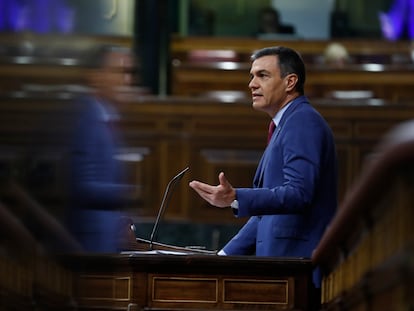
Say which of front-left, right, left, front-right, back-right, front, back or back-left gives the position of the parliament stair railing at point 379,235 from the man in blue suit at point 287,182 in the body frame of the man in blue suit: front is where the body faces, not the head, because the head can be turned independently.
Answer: left

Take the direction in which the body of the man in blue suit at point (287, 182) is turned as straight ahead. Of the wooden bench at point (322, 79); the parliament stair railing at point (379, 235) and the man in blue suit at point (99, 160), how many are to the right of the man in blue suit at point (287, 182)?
1

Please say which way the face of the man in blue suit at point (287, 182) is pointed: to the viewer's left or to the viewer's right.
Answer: to the viewer's left

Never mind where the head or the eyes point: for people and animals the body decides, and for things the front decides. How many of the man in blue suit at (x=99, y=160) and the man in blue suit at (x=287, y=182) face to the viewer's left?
1

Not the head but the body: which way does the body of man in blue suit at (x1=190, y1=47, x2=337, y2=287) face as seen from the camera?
to the viewer's left

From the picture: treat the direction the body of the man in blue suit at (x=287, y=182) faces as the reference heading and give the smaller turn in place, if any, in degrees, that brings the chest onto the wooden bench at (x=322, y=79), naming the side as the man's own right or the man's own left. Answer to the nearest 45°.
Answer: approximately 90° to the man's own right

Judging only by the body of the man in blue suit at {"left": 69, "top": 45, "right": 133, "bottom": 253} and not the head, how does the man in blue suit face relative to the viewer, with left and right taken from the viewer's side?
facing to the right of the viewer
